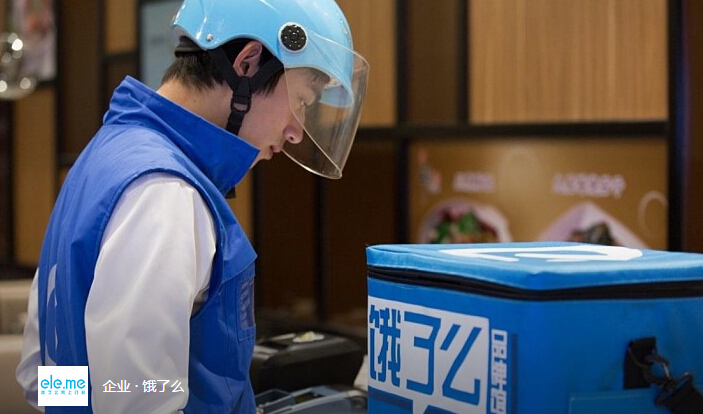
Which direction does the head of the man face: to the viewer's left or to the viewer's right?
to the viewer's right

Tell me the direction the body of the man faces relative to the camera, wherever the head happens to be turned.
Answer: to the viewer's right

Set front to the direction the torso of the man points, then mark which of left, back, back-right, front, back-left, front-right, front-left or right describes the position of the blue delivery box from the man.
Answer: front-right
